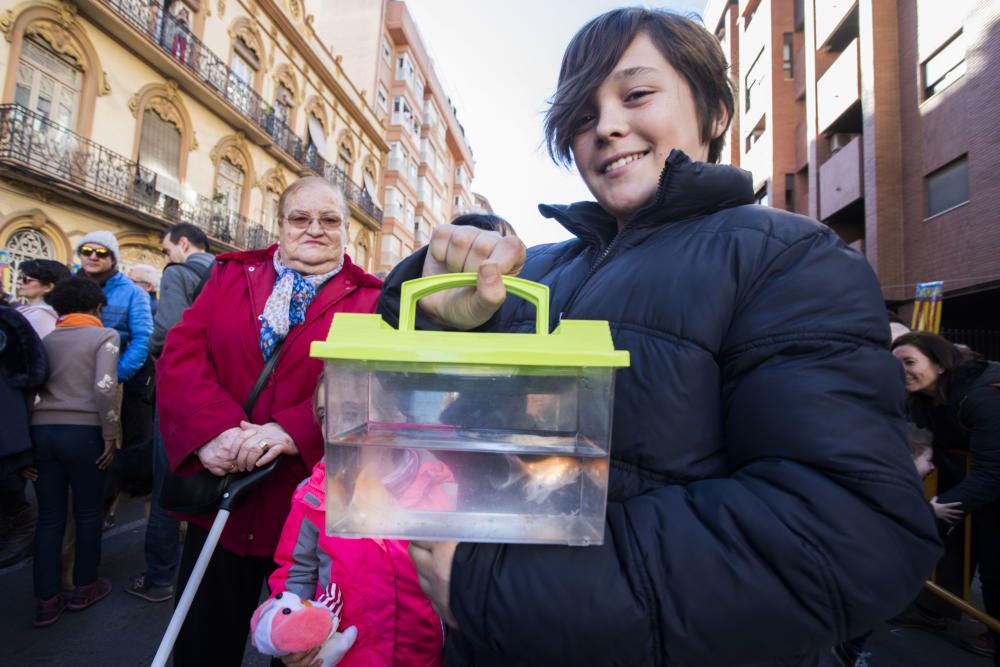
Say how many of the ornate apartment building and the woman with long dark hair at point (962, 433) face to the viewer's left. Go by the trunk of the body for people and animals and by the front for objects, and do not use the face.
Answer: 1

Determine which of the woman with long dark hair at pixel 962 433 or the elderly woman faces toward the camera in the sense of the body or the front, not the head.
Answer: the elderly woman

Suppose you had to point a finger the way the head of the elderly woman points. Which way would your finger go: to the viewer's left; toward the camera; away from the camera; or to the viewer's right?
toward the camera

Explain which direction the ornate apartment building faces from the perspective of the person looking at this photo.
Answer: facing the viewer and to the right of the viewer

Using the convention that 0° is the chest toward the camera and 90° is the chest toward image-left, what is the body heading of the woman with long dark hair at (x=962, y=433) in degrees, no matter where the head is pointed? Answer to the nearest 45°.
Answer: approximately 90°

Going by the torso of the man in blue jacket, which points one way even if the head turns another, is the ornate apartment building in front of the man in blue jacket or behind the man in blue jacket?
behind

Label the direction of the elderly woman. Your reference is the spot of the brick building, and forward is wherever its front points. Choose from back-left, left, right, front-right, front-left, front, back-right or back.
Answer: front-left

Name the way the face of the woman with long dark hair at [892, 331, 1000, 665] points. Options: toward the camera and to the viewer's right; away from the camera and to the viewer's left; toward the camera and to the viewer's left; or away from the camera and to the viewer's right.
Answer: toward the camera and to the viewer's left

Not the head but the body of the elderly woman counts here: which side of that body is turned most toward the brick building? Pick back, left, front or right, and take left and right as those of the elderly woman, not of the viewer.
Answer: left

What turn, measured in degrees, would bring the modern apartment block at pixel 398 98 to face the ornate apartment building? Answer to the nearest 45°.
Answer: approximately 90° to its right

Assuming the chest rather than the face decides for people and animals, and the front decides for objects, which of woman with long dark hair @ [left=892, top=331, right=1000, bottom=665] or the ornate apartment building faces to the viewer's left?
the woman with long dark hair

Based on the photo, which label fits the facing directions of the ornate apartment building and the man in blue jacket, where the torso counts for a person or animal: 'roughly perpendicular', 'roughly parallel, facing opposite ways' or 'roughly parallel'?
roughly perpendicular

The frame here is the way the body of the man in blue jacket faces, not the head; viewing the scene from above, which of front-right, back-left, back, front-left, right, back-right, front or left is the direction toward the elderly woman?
front-left

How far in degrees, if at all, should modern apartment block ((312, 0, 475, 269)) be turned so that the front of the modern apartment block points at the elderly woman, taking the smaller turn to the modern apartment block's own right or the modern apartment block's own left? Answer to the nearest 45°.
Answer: approximately 45° to the modern apartment block's own right

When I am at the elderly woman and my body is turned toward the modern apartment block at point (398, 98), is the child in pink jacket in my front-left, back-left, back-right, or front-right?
back-right

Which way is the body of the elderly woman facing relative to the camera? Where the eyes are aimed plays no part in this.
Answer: toward the camera

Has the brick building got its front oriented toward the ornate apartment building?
yes

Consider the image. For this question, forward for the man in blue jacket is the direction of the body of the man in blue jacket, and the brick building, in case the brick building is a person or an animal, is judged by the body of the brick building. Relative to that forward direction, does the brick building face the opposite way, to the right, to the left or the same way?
to the right

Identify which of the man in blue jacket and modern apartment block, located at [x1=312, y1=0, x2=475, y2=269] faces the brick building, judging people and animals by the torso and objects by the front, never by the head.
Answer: the modern apartment block
